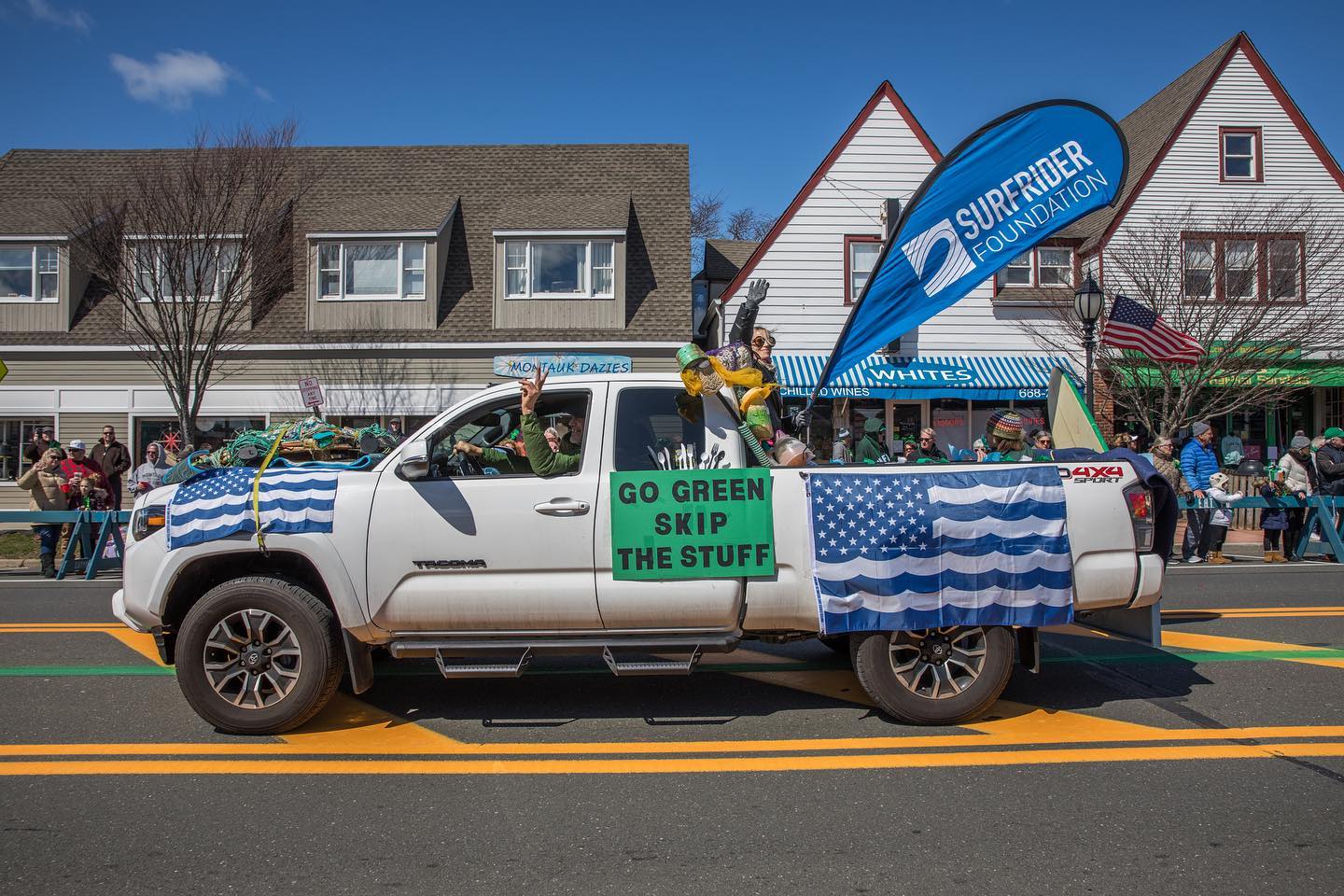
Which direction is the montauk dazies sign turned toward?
toward the camera

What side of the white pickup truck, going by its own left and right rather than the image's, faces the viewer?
left

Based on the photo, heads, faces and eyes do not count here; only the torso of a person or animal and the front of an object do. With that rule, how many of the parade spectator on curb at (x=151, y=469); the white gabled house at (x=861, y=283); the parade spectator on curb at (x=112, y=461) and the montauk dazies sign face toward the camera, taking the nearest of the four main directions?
4

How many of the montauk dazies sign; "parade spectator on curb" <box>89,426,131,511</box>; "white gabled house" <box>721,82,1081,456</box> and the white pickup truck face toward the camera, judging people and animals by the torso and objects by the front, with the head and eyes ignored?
3

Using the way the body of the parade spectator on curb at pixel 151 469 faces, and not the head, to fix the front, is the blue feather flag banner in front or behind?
in front

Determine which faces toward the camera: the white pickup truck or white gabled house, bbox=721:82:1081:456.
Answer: the white gabled house

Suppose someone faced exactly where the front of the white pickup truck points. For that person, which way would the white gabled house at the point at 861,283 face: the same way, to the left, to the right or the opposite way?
to the left

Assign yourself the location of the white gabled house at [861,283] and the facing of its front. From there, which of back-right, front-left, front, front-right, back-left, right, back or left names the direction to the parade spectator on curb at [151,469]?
front-right

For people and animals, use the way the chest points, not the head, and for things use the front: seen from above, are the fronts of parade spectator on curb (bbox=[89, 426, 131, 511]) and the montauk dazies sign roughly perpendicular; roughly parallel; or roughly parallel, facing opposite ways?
roughly parallel

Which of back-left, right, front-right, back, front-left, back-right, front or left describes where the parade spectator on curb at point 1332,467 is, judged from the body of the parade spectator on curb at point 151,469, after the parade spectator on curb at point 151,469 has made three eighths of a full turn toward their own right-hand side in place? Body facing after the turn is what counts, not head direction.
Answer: back

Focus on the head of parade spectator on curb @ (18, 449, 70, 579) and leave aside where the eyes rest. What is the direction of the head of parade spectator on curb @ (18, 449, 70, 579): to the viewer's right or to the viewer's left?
to the viewer's right

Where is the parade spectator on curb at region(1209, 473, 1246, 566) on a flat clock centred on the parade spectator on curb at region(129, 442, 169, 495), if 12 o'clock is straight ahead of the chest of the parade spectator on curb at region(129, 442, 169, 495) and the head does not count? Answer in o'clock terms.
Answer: the parade spectator on curb at region(1209, 473, 1246, 566) is roughly at 10 o'clock from the parade spectator on curb at region(129, 442, 169, 495).

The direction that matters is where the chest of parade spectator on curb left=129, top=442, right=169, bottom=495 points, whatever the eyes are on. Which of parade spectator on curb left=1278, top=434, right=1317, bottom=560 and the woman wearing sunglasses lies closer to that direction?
the woman wearing sunglasses

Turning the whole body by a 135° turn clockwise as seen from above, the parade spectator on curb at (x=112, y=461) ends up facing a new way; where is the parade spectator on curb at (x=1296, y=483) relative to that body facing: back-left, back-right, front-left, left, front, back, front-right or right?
back

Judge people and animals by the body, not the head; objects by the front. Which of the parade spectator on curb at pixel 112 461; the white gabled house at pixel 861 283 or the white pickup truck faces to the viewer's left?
the white pickup truck

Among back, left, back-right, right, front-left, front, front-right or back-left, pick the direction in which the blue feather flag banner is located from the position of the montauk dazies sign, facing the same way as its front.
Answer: left

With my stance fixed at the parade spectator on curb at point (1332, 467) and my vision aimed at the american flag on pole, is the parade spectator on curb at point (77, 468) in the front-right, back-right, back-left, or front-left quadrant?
front-left

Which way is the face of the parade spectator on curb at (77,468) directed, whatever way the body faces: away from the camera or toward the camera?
toward the camera

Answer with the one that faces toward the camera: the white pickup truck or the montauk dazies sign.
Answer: the montauk dazies sign

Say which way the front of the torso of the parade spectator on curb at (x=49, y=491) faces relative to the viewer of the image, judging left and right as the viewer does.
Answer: facing the viewer and to the right of the viewer

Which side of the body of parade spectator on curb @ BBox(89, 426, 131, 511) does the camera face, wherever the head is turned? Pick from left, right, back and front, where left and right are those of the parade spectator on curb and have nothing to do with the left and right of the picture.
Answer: front
